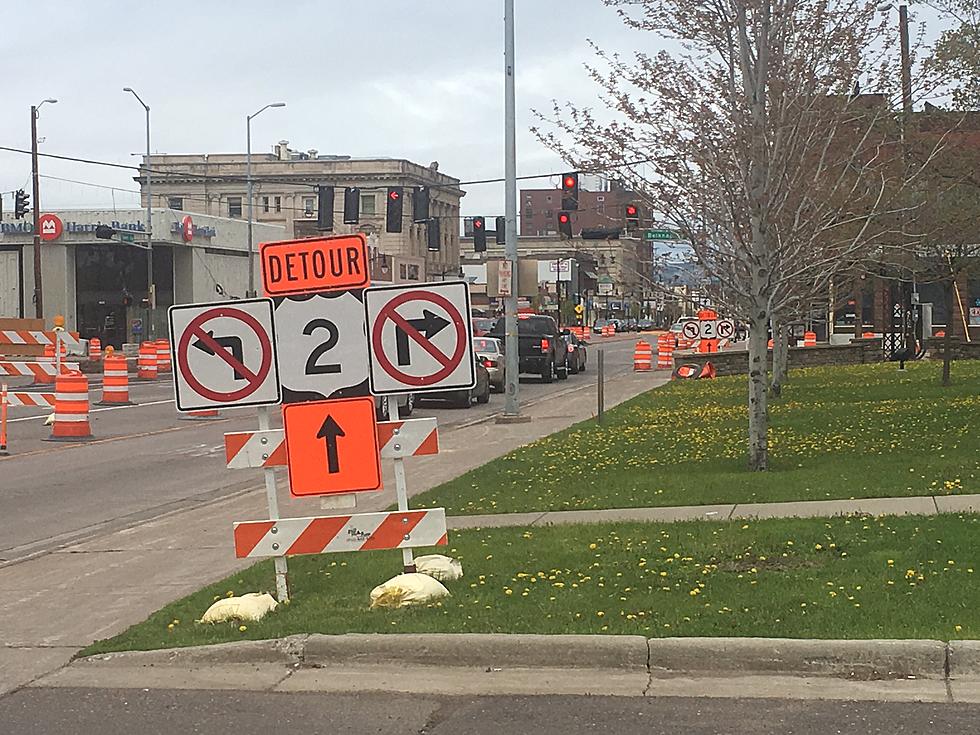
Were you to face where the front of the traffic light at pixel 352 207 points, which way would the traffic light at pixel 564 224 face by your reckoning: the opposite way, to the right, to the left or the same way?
the opposite way

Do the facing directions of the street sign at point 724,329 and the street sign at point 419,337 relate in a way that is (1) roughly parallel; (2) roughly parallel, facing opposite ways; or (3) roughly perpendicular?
roughly parallel

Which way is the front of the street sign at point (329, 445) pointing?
toward the camera

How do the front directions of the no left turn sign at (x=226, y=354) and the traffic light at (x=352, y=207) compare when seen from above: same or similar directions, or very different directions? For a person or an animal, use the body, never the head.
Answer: very different directions

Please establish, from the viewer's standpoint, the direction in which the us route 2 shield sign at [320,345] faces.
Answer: facing the viewer

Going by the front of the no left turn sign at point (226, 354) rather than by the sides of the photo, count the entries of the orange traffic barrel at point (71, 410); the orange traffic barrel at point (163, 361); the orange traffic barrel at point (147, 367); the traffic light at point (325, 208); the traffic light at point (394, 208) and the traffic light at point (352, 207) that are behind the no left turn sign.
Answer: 6

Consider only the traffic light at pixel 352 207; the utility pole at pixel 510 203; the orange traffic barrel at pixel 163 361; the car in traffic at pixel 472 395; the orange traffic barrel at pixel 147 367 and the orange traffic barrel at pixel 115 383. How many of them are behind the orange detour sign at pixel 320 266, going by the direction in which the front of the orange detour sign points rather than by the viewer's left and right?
6

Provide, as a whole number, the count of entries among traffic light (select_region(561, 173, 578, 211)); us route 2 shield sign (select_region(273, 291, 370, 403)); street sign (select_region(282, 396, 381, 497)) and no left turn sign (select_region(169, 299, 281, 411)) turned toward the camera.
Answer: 4

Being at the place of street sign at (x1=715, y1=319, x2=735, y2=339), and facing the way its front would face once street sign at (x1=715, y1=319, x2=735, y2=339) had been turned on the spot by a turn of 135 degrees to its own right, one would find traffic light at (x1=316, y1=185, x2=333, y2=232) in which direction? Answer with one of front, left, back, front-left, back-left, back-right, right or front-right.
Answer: front-left

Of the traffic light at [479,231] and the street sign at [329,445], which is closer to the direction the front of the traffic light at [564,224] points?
the street sign

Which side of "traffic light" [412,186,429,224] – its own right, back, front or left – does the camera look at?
back

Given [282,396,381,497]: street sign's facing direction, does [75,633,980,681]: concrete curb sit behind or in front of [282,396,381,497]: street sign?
in front

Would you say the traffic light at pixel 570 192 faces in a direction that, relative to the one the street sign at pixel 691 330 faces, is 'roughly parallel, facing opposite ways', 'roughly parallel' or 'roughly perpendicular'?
roughly parallel

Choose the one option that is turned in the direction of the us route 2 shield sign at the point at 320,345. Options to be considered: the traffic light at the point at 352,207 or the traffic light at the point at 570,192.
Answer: the traffic light at the point at 570,192

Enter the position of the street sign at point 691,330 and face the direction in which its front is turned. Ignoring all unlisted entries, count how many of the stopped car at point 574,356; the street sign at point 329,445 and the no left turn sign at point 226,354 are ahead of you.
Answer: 2
